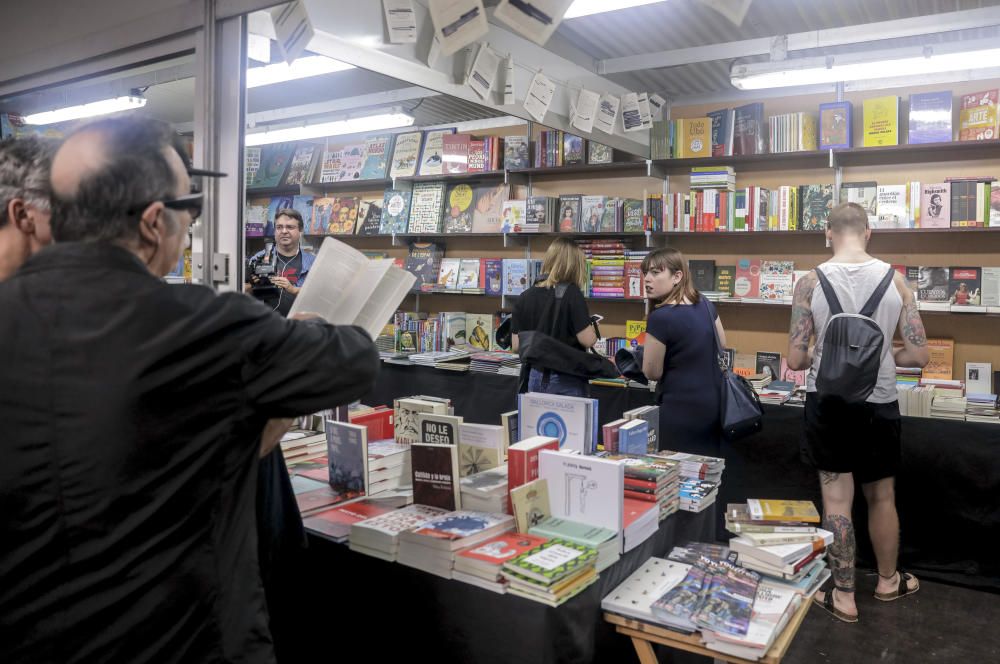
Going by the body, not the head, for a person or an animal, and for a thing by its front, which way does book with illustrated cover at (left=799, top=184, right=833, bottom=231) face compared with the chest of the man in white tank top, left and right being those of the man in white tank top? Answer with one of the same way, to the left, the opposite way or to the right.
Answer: the opposite way

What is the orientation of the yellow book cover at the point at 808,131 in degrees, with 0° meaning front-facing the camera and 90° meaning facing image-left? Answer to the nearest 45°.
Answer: approximately 0°

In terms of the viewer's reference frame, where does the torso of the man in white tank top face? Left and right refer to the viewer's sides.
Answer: facing away from the viewer

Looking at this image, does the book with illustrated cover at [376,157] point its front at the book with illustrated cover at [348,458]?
yes

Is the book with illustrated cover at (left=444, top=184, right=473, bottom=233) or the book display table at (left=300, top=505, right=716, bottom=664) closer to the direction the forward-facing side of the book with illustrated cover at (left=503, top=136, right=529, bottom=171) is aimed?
the book display table

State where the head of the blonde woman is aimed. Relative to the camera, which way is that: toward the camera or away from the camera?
away from the camera

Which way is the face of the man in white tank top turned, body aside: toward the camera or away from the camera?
away from the camera

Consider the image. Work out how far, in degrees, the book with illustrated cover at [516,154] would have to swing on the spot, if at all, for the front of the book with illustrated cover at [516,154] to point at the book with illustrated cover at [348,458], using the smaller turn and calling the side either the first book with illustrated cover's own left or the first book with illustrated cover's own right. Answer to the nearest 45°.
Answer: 0° — it already faces it

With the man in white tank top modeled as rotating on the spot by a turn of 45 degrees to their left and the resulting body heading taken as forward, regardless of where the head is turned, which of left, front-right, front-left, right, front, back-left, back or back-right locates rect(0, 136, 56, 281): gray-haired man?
left
